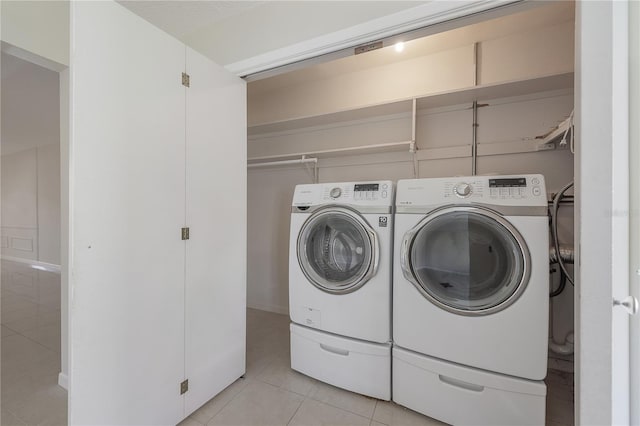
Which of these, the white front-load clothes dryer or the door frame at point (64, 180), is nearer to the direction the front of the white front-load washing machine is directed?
the door frame

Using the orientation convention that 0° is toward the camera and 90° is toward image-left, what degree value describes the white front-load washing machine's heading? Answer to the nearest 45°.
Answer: approximately 45°

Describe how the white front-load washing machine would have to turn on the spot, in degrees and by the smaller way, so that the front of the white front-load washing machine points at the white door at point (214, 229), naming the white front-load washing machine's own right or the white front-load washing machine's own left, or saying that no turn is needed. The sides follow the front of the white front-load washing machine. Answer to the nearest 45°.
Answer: approximately 45° to the white front-load washing machine's own right

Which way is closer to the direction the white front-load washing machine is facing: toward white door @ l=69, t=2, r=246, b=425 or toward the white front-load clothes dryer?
the white door

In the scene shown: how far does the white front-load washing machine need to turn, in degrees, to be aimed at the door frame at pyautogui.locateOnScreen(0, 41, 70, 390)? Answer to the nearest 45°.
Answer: approximately 45° to its right
